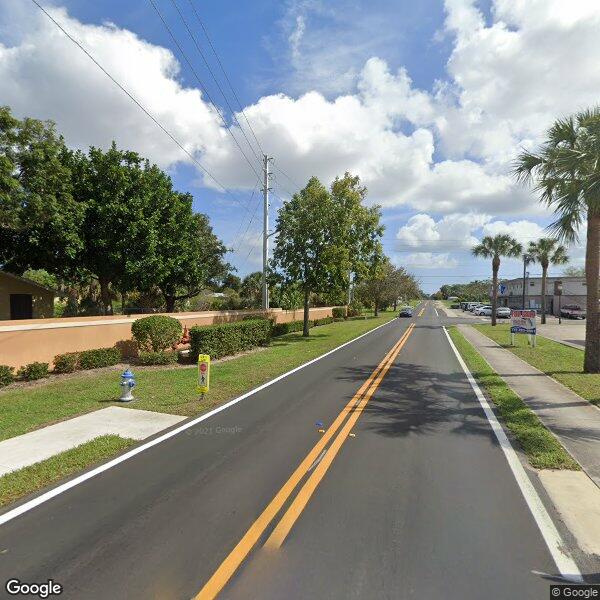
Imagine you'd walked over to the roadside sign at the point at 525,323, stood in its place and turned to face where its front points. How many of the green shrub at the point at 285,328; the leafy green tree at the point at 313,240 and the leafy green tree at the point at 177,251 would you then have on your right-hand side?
3

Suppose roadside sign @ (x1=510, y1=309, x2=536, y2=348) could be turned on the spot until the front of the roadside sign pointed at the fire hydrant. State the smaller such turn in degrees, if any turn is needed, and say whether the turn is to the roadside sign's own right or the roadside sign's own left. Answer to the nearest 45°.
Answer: approximately 45° to the roadside sign's own right

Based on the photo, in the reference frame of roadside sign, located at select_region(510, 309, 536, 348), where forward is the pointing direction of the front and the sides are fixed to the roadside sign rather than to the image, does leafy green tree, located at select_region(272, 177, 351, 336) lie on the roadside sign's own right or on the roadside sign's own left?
on the roadside sign's own right

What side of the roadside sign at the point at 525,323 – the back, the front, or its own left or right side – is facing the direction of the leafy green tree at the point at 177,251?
right

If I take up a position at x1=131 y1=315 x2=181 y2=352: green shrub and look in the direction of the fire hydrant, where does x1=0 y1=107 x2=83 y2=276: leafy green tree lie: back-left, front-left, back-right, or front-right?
back-right

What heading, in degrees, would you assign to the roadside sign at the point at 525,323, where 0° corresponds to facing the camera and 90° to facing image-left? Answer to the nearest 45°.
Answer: approximately 0°

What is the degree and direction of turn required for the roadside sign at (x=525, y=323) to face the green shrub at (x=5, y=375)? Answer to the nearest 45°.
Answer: approximately 45° to its right

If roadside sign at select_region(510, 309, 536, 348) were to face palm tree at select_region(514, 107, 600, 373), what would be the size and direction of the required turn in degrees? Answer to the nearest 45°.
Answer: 0° — it already faces it

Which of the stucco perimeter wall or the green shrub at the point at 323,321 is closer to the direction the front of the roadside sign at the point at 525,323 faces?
the stucco perimeter wall
